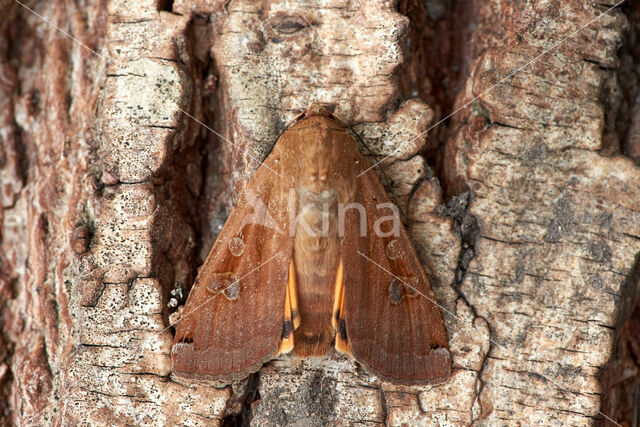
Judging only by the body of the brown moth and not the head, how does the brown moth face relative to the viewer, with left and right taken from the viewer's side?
facing away from the viewer
